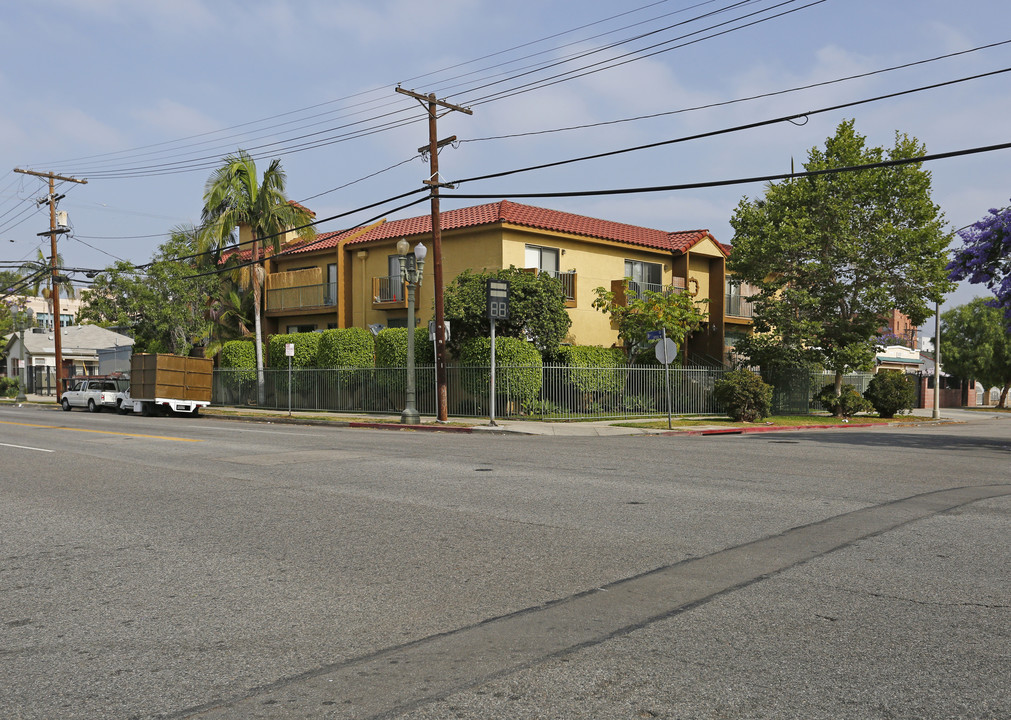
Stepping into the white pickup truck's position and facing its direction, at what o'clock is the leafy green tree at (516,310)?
The leafy green tree is roughly at 6 o'clock from the white pickup truck.

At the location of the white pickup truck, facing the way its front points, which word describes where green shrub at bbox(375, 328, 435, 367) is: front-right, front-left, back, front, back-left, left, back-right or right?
back

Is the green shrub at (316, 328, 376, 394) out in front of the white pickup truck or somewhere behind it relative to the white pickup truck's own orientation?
behind

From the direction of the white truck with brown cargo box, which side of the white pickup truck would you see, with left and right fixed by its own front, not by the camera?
back

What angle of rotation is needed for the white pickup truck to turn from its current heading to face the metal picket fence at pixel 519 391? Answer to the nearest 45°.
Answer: approximately 180°

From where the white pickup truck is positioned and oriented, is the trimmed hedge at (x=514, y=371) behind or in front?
behind

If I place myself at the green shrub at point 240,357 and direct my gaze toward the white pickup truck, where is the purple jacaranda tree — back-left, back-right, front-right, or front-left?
back-left

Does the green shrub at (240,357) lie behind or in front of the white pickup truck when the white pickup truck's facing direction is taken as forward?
behind

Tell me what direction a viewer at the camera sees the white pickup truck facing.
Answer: facing away from the viewer and to the left of the viewer

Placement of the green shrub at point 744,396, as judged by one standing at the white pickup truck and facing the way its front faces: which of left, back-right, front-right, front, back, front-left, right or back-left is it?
back

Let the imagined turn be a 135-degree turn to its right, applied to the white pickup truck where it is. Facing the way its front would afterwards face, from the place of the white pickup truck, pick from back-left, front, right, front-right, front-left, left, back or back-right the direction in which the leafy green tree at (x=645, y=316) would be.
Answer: front-right
